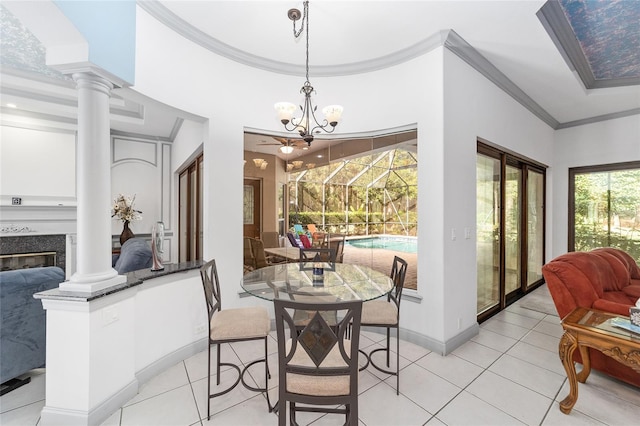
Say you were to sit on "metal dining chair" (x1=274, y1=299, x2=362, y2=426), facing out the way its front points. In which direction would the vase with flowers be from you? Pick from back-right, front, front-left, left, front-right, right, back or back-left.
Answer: front-left

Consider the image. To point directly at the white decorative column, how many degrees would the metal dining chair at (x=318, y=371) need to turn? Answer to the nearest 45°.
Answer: approximately 90° to its left

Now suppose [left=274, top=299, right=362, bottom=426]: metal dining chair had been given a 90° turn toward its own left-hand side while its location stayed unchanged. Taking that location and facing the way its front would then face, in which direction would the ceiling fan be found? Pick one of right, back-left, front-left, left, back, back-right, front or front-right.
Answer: right

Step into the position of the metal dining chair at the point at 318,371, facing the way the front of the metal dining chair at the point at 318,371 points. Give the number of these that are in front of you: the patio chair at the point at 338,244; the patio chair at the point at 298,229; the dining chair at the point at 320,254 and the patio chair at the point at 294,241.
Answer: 4

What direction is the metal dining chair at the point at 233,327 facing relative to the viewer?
to the viewer's right

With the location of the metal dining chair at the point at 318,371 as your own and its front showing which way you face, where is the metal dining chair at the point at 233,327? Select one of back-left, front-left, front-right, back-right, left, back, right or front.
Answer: front-left

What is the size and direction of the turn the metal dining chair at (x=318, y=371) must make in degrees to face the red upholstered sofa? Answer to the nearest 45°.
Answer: approximately 90° to its right

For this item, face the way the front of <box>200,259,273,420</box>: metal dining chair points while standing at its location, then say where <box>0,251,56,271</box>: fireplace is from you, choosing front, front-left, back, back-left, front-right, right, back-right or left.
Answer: back-left

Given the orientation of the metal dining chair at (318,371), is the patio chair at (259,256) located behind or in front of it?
in front

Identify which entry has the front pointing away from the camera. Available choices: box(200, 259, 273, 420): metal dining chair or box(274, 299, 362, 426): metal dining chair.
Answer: box(274, 299, 362, 426): metal dining chair

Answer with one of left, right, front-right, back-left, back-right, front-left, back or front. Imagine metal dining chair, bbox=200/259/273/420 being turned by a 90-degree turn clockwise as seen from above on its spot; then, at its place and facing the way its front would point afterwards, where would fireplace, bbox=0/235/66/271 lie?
back-right

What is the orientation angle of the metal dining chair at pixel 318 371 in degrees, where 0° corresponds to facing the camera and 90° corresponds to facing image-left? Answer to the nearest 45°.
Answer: approximately 180°

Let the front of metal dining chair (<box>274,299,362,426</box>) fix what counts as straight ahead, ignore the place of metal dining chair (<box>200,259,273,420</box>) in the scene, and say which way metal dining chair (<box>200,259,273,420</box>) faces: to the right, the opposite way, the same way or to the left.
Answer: to the right

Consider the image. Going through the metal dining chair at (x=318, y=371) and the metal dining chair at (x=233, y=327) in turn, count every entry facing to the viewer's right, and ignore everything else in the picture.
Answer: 1

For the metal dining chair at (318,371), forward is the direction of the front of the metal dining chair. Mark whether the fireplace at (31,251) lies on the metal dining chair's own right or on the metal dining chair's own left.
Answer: on the metal dining chair's own left

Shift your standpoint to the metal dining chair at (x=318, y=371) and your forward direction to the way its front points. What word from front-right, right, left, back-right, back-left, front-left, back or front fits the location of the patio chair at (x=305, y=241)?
front
